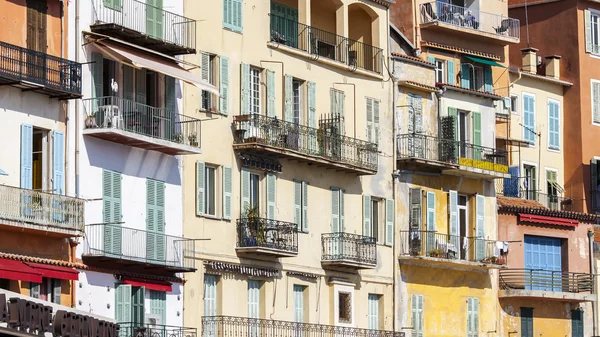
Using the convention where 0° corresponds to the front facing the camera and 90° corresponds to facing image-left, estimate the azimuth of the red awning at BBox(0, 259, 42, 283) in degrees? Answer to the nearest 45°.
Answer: approximately 315°
